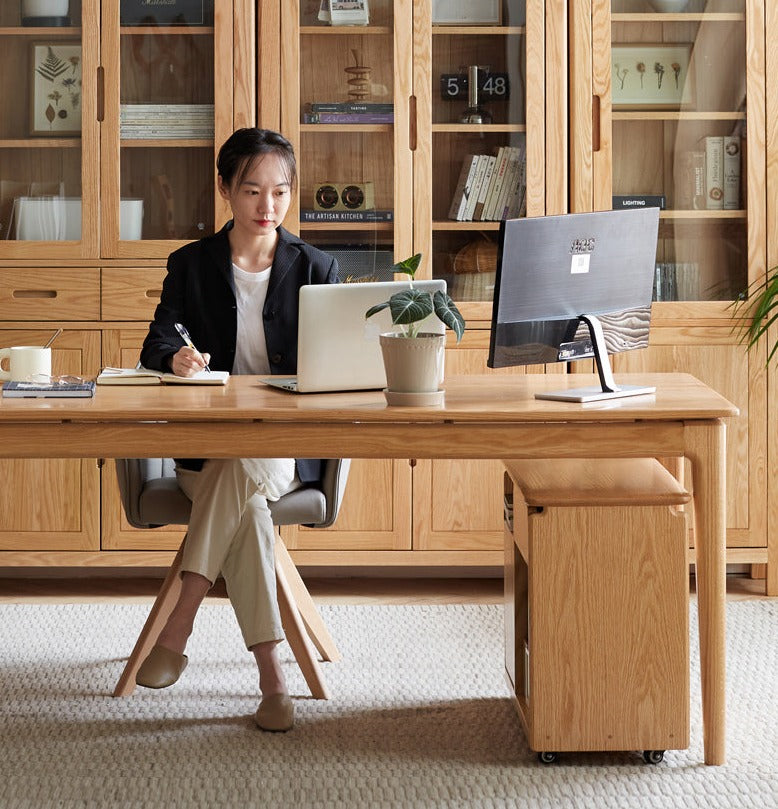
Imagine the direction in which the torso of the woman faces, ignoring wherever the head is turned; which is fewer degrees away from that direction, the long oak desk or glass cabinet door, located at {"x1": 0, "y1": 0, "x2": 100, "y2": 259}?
the long oak desk

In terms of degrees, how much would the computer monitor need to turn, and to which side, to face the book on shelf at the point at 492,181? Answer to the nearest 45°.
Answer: approximately 45° to its right

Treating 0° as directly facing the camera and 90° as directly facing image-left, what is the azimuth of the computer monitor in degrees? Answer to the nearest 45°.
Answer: approximately 135°

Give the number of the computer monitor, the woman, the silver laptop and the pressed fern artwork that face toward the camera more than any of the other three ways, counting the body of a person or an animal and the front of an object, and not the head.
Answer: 2

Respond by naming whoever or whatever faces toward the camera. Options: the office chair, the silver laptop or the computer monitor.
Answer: the office chair

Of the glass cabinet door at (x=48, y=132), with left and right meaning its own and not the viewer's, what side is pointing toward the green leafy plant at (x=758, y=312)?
left

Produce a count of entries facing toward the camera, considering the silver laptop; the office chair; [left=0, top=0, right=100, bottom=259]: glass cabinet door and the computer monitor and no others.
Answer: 2

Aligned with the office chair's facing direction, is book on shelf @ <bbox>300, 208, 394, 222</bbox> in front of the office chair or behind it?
behind

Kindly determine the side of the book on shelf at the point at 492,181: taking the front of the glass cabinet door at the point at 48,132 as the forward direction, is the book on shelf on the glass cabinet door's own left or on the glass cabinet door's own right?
on the glass cabinet door's own left
